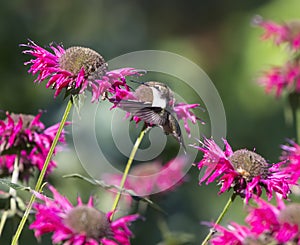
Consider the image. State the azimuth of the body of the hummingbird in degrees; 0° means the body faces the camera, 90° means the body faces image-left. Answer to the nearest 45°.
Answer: approximately 90°
